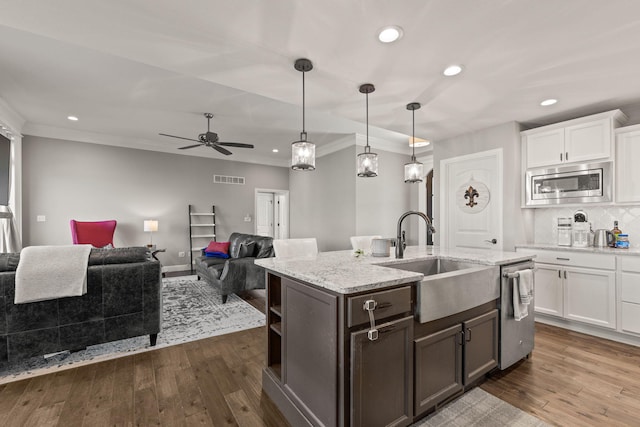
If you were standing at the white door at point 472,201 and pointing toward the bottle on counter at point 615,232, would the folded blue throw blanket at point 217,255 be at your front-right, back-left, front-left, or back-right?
back-right

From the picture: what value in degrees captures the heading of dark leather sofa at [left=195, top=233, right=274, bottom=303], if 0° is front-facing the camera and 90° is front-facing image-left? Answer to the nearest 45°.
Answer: approximately 45°

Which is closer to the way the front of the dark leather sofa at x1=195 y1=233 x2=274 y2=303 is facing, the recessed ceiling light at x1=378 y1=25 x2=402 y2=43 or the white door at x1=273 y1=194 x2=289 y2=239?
the recessed ceiling light

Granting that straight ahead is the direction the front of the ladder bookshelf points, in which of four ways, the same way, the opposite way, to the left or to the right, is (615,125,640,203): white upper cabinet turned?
to the right

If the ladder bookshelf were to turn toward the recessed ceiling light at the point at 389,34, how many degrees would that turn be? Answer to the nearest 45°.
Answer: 0° — it already faces it

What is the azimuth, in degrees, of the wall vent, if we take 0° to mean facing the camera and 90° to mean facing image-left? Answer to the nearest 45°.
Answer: approximately 0°

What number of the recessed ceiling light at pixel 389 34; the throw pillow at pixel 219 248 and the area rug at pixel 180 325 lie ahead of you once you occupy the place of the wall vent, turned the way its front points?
3

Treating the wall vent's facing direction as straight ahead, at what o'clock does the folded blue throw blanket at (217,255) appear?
The folded blue throw blanket is roughly at 12 o'clock from the wall vent.

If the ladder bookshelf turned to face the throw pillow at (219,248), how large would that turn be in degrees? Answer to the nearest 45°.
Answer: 0° — it already faces it

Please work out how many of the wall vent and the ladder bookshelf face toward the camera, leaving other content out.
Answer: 2

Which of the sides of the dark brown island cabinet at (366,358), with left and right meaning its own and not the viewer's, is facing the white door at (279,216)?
back

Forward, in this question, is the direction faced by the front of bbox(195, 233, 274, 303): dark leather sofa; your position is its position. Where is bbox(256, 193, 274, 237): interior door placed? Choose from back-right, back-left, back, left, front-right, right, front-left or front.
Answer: back-right

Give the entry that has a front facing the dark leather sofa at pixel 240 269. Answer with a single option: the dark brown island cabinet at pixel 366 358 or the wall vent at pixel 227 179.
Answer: the wall vent

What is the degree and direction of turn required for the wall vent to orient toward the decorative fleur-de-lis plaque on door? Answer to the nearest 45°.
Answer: approximately 45° to its left
